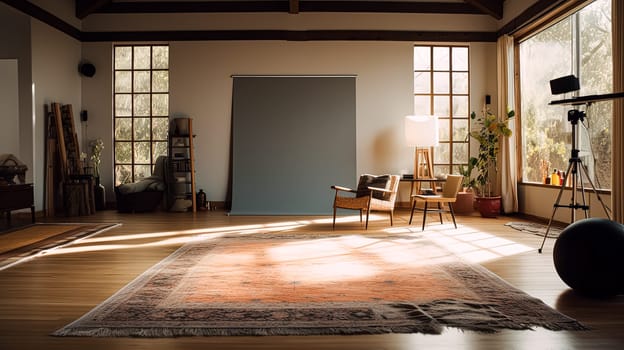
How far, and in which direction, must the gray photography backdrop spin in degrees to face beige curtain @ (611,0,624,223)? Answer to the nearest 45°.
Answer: approximately 45° to its left

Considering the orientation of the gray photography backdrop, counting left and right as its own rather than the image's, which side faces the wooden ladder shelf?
right

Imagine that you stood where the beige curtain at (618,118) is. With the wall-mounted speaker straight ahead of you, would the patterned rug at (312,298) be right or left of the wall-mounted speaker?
left

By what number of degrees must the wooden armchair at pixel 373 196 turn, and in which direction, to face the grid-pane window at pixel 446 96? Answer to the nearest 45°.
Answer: approximately 180°

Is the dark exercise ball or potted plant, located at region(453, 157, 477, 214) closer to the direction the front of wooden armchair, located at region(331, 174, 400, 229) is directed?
the dark exercise ball

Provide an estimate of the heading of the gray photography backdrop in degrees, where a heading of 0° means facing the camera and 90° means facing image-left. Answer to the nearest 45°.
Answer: approximately 0°

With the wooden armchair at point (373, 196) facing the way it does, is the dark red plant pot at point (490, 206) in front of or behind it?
behind

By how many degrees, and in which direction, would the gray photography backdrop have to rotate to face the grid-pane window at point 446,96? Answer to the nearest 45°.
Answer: approximately 90° to its left

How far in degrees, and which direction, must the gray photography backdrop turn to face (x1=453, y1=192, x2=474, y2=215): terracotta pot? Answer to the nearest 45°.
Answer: approximately 90° to its left
